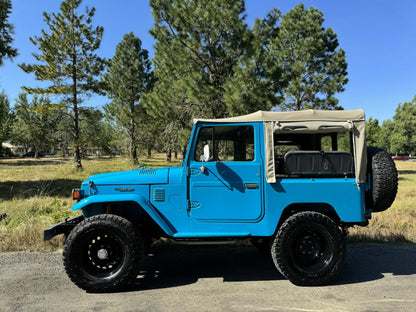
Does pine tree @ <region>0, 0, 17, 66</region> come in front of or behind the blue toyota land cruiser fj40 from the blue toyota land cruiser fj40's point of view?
in front

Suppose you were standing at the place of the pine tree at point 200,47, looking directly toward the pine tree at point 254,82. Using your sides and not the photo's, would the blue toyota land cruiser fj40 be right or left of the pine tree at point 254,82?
right

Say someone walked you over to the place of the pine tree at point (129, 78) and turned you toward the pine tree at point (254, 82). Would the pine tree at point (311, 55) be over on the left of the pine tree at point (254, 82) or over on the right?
left

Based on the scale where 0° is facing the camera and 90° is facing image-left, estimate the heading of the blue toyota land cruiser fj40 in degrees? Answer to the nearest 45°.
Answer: approximately 90°

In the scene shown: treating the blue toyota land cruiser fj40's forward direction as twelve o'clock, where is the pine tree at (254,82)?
The pine tree is roughly at 3 o'clock from the blue toyota land cruiser fj40.

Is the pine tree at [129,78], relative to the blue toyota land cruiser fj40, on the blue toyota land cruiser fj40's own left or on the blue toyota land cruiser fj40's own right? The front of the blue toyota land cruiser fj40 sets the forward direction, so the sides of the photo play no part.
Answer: on the blue toyota land cruiser fj40's own right

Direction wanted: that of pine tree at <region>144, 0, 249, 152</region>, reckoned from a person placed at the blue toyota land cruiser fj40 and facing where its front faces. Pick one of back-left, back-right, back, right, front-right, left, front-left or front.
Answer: right

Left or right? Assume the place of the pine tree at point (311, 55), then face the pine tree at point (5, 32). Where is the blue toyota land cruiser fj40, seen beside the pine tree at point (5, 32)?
left
